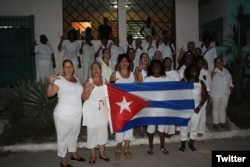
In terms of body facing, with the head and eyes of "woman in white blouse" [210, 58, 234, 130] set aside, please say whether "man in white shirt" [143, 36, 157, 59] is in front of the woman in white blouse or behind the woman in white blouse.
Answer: behind

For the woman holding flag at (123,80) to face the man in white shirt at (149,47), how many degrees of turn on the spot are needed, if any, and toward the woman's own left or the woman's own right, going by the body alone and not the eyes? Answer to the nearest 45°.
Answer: approximately 180°

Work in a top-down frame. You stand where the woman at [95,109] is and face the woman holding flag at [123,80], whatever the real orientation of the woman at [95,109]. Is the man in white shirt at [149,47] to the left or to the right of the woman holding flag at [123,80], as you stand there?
left

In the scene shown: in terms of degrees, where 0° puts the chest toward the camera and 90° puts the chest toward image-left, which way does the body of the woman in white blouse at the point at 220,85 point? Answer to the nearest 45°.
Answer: approximately 0°

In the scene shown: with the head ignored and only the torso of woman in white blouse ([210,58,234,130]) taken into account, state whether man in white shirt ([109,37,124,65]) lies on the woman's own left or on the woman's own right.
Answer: on the woman's own right

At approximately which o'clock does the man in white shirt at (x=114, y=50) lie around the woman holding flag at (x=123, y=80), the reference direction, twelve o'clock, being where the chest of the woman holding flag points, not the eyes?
The man in white shirt is roughly at 6 o'clock from the woman holding flag.

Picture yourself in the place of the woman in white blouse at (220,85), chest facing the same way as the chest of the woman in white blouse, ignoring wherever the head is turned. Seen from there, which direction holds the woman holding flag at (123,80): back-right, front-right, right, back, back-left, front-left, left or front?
front-right

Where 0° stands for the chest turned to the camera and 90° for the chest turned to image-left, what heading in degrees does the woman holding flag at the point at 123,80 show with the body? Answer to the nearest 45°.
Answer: approximately 0°

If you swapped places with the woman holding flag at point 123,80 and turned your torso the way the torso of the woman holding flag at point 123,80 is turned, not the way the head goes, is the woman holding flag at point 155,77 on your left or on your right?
on your left

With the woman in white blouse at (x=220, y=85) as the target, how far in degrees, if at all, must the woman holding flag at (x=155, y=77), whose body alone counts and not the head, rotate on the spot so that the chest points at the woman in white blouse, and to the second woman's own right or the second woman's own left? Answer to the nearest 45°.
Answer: approximately 135° to the second woman's own left
